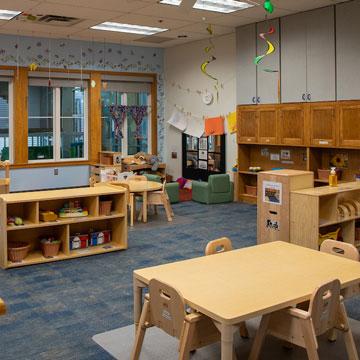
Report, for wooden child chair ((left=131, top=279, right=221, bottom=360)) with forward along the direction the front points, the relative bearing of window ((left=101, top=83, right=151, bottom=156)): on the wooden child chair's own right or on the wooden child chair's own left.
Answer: on the wooden child chair's own left

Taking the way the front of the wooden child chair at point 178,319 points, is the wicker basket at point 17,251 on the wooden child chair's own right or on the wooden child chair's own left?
on the wooden child chair's own left

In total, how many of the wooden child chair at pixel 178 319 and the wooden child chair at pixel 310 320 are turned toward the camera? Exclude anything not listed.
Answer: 0

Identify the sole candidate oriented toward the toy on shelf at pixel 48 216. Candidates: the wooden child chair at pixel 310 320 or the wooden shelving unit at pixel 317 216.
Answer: the wooden child chair

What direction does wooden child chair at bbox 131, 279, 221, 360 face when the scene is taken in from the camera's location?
facing away from the viewer and to the right of the viewer

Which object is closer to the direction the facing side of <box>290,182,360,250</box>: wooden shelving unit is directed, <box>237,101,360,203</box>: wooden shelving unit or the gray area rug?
the gray area rug

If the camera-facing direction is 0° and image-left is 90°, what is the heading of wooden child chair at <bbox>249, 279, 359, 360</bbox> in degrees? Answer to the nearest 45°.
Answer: approximately 135°

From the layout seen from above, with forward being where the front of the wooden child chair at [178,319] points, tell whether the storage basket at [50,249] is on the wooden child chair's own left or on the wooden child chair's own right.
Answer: on the wooden child chair's own left

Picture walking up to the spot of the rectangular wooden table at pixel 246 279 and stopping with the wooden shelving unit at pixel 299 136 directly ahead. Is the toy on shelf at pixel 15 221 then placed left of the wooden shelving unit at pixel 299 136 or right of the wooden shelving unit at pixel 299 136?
left

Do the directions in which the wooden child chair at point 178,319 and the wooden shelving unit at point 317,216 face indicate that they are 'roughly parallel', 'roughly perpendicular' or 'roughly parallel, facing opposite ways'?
roughly perpendicular

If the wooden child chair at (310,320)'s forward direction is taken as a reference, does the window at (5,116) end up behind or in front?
in front
